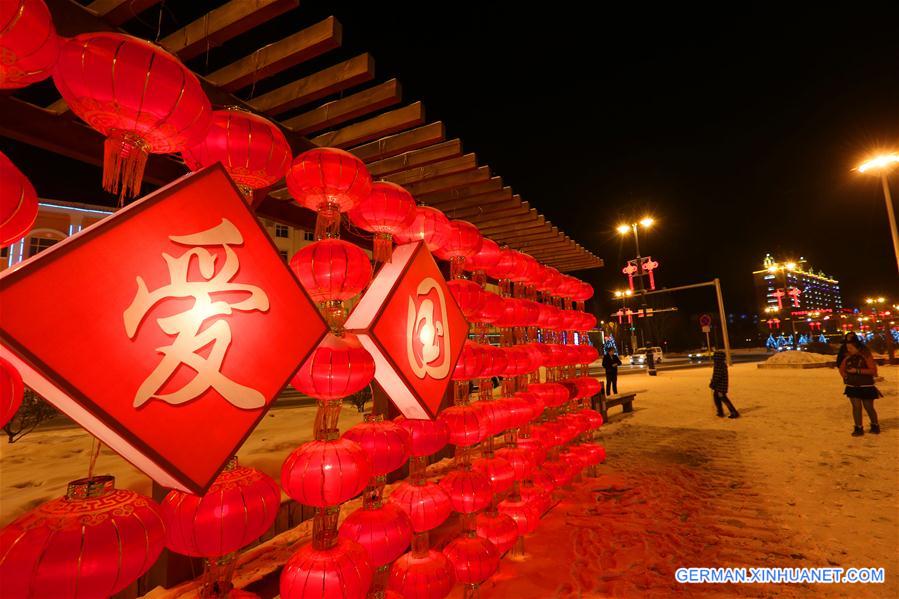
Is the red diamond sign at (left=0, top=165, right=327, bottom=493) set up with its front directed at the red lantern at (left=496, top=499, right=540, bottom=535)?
no

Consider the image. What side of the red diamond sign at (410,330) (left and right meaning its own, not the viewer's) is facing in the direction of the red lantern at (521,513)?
left

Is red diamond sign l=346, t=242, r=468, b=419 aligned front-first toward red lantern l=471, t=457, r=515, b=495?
no

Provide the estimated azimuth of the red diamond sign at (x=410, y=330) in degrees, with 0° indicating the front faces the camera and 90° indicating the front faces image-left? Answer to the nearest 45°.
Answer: approximately 315°

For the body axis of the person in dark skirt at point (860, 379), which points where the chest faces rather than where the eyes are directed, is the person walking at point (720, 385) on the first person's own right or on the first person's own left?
on the first person's own right

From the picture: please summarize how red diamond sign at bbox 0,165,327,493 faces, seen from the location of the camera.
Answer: facing the viewer and to the right of the viewer

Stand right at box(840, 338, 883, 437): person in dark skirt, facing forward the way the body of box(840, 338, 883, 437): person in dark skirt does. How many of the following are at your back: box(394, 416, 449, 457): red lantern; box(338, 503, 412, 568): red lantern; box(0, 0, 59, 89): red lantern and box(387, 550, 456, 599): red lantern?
0

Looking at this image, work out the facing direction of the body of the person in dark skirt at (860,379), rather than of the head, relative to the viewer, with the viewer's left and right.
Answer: facing the viewer and to the left of the viewer

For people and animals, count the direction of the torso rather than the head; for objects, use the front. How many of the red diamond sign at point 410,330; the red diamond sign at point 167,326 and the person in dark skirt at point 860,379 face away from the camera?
0

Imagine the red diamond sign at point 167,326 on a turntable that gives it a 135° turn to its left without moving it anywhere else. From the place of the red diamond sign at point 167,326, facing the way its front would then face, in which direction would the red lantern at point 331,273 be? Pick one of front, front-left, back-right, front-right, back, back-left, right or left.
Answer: front-right

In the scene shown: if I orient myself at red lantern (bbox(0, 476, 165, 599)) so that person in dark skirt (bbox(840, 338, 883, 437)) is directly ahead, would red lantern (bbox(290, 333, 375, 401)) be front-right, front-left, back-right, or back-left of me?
front-left
